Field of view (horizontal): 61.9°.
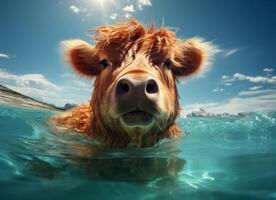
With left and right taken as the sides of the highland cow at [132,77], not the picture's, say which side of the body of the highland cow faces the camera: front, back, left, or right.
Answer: front
